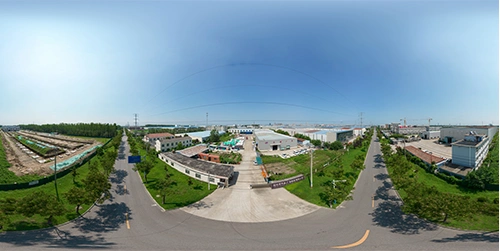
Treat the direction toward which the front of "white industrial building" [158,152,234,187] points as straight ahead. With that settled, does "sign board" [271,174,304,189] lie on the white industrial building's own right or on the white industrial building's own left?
on the white industrial building's own left

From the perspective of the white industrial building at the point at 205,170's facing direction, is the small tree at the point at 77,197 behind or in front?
in front

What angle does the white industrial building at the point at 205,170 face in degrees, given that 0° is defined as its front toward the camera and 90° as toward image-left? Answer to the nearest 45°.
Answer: approximately 45°

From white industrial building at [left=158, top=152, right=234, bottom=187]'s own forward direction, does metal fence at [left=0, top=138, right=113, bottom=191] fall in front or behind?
in front

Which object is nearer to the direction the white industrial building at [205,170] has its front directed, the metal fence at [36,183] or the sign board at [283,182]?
the metal fence
